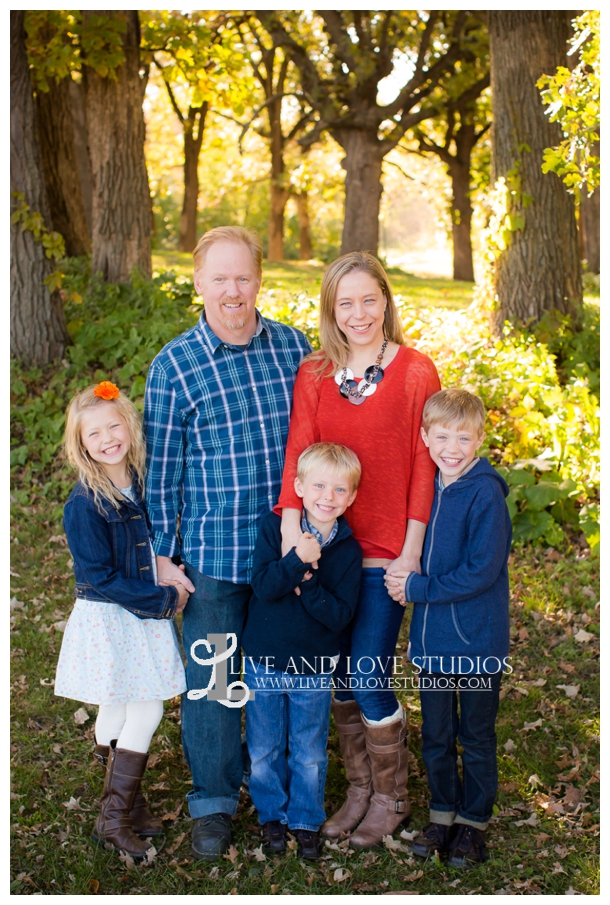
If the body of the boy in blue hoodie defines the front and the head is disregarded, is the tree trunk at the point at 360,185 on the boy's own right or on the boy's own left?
on the boy's own right

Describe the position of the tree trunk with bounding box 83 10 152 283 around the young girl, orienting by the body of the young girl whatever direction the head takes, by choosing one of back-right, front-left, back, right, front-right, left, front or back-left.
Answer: back-left

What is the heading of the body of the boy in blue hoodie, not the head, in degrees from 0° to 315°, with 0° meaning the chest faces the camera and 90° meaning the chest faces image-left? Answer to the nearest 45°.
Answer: approximately 45°

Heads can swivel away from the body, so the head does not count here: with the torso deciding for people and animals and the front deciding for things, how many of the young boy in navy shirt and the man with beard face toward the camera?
2
